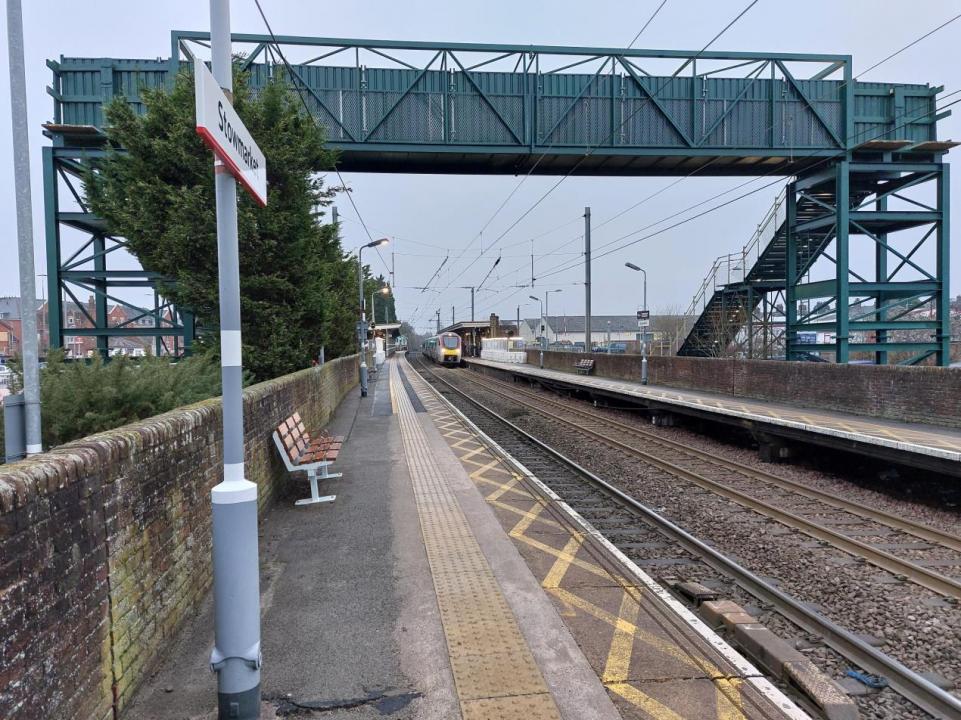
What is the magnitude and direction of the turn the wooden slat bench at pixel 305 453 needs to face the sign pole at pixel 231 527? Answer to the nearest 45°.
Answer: approximately 90° to its right

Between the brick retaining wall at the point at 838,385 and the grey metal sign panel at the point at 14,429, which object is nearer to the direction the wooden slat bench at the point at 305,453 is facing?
the brick retaining wall

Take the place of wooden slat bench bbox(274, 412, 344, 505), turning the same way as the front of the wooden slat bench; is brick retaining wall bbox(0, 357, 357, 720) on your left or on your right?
on your right

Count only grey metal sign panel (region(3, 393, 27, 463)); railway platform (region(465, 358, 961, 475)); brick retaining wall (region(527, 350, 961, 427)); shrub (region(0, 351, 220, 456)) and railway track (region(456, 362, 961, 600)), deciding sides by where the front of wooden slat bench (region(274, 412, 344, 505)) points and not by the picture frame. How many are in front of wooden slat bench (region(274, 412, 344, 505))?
3

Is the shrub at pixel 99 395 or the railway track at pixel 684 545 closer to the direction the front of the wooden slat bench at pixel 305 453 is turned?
the railway track

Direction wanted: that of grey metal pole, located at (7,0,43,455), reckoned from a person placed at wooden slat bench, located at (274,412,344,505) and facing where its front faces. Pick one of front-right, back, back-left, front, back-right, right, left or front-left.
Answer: back-right

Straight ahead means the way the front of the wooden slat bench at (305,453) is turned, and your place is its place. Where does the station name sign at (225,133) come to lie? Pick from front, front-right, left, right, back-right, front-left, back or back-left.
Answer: right

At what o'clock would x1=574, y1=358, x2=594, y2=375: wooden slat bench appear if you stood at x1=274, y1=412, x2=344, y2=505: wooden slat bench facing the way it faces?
x1=574, y1=358, x2=594, y2=375: wooden slat bench is roughly at 10 o'clock from x1=274, y1=412, x2=344, y2=505: wooden slat bench.

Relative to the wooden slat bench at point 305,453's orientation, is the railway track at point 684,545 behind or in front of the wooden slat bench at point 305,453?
in front

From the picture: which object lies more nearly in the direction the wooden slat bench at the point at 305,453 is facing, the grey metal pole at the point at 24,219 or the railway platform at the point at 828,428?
the railway platform

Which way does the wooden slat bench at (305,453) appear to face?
to the viewer's right

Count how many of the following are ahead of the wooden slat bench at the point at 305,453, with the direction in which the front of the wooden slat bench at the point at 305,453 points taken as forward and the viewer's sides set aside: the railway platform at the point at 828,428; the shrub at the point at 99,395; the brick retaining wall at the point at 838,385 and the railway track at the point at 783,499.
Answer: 3
